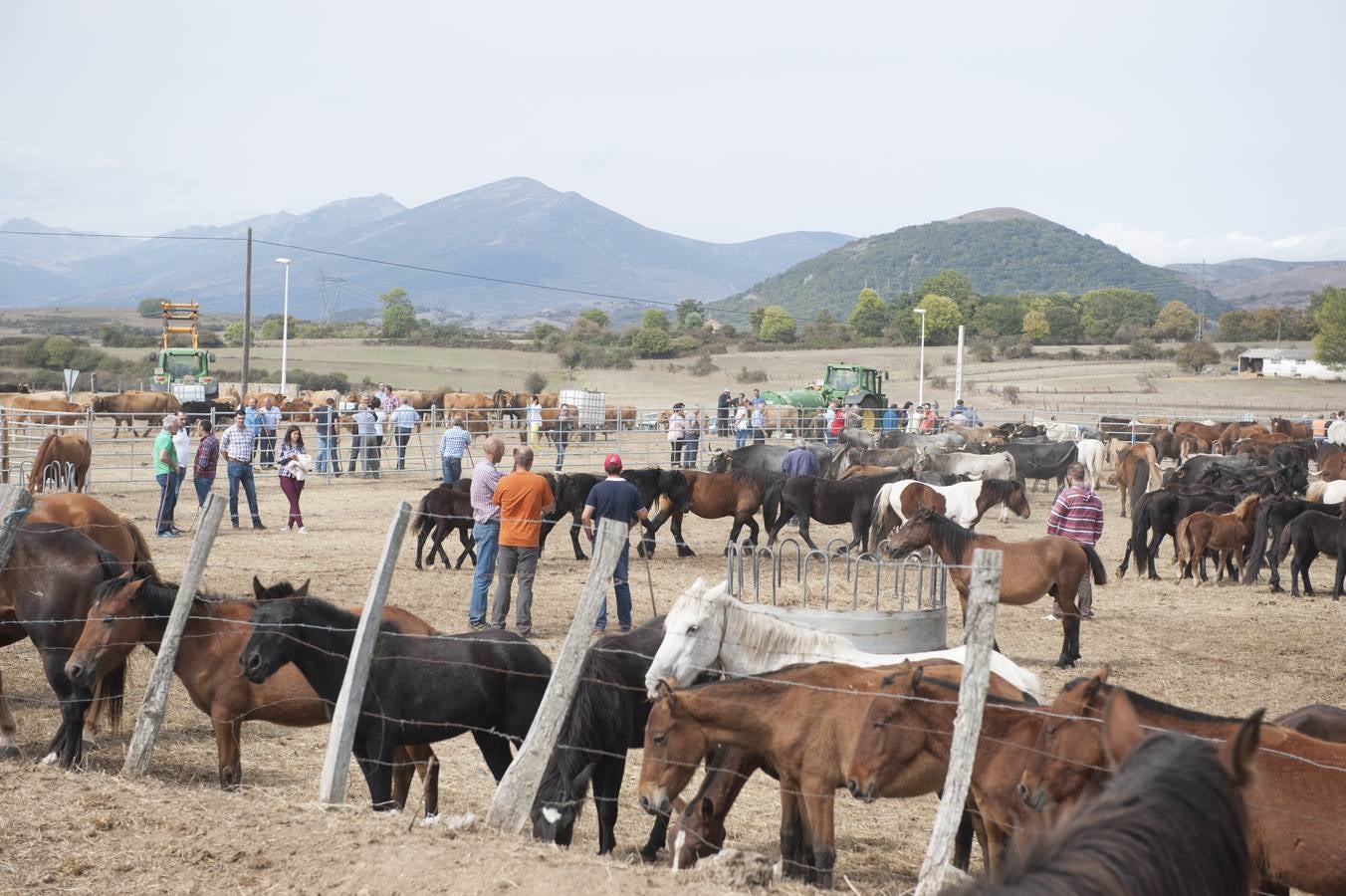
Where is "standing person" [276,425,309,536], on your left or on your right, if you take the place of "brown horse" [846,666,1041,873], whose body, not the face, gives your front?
on your right

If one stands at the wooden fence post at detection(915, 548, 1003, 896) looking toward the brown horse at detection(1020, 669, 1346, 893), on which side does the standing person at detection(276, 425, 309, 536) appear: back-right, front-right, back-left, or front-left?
back-left

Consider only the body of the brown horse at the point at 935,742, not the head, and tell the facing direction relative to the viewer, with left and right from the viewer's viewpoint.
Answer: facing to the left of the viewer

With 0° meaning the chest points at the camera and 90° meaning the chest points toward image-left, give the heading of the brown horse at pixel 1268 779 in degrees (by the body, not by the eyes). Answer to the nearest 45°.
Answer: approximately 90°

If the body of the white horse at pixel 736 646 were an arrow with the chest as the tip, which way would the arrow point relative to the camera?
to the viewer's left

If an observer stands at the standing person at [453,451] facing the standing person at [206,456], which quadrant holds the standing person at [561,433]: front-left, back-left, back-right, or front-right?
back-right

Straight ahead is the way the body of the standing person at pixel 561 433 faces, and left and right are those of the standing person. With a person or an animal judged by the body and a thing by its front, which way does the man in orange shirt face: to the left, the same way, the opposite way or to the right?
the opposite way

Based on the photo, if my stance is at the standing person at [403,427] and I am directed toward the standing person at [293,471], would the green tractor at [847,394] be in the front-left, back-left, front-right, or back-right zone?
back-left

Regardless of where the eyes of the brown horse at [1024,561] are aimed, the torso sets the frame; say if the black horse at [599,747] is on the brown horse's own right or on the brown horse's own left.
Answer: on the brown horse's own left

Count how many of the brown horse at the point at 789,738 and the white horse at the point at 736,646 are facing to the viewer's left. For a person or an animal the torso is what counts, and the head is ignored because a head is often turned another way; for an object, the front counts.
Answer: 2

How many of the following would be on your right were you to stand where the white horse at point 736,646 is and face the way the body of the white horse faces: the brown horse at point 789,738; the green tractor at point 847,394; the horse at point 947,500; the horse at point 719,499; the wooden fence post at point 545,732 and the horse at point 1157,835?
3
